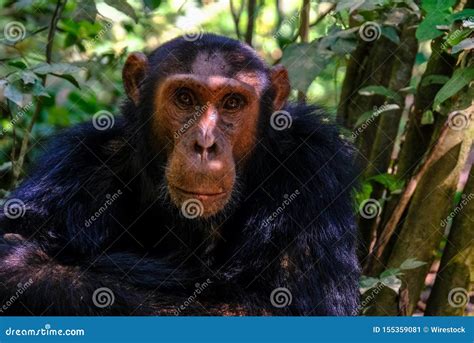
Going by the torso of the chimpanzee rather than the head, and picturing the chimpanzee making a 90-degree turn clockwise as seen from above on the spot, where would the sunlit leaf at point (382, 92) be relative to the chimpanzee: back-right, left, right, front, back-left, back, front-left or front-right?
back-right

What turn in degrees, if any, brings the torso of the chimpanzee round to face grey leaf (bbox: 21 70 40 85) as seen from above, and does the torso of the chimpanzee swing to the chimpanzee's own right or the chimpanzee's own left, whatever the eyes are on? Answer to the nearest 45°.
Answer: approximately 135° to the chimpanzee's own right

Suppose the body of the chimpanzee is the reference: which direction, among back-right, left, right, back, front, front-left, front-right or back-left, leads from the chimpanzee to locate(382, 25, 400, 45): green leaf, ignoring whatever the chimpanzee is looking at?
back-left

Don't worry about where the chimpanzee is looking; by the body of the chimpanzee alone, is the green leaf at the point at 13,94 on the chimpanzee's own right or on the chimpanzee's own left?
on the chimpanzee's own right

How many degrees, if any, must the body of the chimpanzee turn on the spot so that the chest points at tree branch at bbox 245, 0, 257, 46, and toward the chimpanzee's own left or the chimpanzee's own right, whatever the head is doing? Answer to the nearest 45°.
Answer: approximately 180°

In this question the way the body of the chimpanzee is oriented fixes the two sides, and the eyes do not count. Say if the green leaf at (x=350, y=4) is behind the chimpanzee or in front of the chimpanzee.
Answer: behind

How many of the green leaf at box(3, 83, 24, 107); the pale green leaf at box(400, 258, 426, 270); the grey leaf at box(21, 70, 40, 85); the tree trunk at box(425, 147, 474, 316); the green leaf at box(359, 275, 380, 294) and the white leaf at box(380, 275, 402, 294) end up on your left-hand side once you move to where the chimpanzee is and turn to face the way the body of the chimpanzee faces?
4

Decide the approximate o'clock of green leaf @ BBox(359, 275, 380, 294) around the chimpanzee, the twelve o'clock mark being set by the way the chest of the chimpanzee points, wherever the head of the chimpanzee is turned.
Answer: The green leaf is roughly at 9 o'clock from the chimpanzee.

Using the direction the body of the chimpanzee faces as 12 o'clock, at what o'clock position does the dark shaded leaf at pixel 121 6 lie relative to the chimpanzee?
The dark shaded leaf is roughly at 5 o'clock from the chimpanzee.

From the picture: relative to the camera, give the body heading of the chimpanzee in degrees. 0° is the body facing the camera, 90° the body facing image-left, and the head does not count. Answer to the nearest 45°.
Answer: approximately 0°

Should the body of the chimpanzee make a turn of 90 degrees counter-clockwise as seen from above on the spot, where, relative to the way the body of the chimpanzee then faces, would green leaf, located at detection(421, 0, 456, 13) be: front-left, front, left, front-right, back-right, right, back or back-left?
front-left

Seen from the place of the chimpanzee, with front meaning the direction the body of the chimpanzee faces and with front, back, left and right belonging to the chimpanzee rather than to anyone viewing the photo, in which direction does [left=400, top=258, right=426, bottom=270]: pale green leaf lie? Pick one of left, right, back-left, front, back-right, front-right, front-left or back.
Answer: left

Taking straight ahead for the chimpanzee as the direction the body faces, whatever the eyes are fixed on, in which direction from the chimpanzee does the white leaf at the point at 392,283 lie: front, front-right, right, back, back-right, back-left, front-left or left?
left

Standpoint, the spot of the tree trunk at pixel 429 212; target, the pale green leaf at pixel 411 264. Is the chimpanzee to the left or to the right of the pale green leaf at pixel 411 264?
right

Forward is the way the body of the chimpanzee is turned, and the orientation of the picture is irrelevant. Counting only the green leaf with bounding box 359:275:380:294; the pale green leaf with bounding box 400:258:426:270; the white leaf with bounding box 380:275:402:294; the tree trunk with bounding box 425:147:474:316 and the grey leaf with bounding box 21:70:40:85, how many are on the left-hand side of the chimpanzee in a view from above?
4
